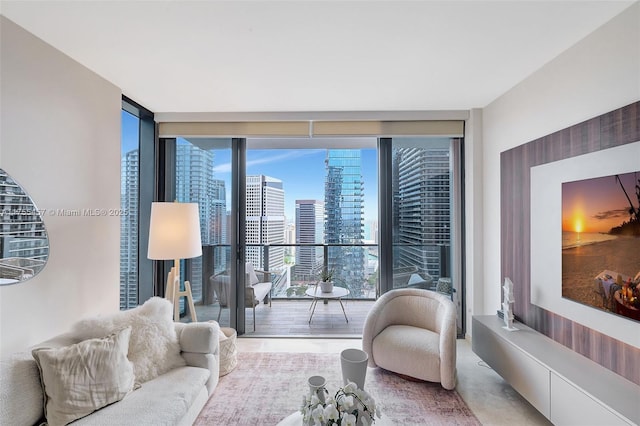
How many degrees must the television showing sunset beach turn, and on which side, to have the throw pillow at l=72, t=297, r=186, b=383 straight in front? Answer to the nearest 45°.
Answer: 0° — it already faces it

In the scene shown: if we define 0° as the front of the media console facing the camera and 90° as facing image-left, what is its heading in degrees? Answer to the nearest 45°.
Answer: approximately 45°

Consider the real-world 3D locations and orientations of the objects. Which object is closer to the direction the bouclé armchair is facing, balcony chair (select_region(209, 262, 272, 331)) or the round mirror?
the round mirror

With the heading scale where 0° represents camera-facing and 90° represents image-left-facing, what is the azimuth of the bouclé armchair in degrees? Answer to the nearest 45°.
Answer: approximately 45°

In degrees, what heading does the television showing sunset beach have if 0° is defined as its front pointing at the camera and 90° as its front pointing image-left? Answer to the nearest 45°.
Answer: approximately 45°

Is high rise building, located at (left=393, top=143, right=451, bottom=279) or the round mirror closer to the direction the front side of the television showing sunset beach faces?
the round mirror

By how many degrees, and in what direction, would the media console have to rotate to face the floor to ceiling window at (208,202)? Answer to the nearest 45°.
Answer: approximately 45° to its right
